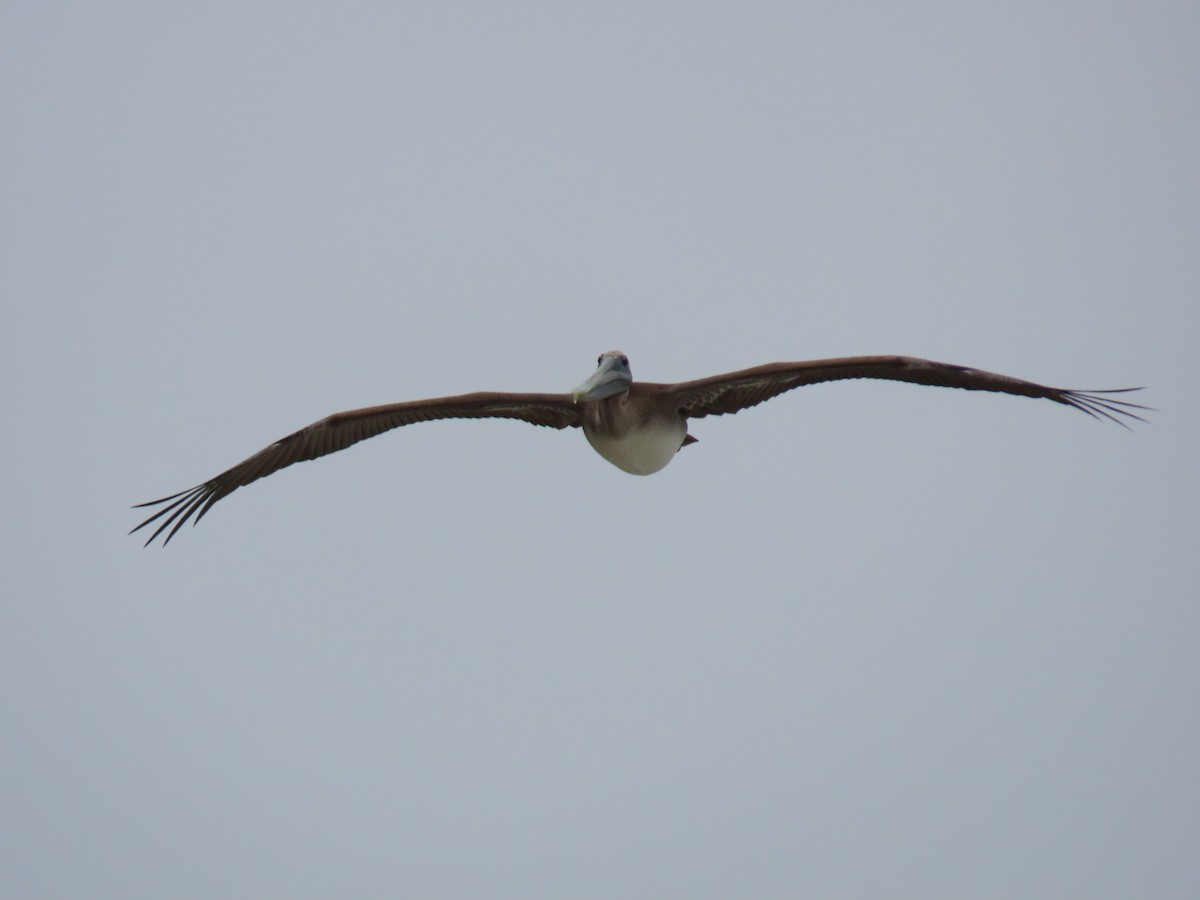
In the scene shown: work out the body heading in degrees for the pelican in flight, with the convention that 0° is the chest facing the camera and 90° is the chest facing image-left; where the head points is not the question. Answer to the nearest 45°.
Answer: approximately 0°
